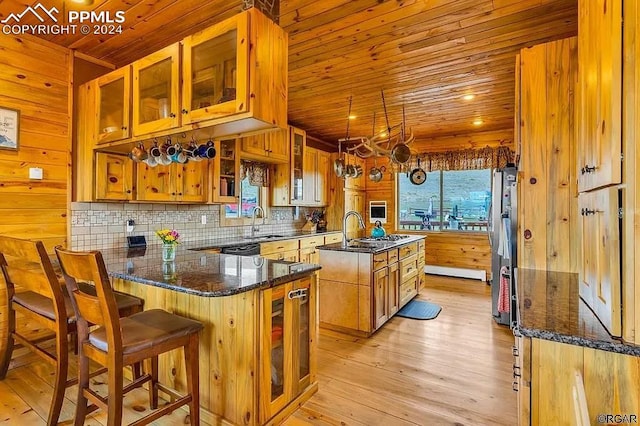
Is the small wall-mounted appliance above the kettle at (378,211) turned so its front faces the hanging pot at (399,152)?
yes

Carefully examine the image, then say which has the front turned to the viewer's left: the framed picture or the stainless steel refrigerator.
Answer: the stainless steel refrigerator

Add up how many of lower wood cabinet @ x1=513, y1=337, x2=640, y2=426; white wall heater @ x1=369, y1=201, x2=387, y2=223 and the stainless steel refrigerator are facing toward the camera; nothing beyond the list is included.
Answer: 1

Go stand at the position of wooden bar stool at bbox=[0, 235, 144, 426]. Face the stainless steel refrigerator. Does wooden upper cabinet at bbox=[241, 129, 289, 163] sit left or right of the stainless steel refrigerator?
left

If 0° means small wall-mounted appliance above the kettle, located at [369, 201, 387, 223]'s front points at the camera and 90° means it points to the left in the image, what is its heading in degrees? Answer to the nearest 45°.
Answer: approximately 0°

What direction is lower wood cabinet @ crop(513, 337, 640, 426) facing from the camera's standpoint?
to the viewer's left

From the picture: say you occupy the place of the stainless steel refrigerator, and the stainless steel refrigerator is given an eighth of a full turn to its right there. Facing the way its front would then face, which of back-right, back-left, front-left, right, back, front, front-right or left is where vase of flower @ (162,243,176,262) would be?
left

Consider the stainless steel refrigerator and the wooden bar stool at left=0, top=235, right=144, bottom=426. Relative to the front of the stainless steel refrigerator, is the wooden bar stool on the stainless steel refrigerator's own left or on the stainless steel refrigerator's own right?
on the stainless steel refrigerator's own left

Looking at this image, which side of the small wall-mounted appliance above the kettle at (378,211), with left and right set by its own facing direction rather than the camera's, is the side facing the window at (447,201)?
left

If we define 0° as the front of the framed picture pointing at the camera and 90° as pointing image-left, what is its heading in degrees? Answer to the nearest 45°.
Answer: approximately 315°

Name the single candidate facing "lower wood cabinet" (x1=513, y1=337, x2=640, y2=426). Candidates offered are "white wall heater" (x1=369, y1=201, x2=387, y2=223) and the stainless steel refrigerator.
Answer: the white wall heater

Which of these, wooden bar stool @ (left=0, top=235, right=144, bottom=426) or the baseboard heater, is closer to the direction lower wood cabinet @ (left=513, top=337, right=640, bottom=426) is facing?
the wooden bar stool

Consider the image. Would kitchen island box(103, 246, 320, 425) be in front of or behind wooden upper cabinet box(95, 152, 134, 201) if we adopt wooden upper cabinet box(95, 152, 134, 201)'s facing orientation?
in front

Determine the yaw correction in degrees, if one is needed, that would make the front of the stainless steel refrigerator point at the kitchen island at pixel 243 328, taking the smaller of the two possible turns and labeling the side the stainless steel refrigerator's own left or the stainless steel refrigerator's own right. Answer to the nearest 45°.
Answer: approximately 45° to the stainless steel refrigerator's own left

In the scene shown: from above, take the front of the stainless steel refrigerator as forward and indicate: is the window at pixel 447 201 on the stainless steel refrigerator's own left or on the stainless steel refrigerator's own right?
on the stainless steel refrigerator's own right
